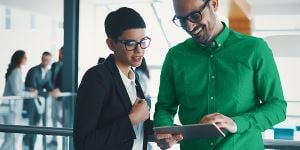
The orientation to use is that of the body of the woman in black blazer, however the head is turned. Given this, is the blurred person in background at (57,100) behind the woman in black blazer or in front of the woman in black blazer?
behind

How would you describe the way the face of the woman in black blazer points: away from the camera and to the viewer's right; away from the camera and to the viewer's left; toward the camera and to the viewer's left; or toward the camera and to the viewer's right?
toward the camera and to the viewer's right

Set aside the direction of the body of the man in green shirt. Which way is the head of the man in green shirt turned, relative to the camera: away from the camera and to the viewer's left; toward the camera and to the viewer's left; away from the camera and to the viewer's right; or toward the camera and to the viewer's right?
toward the camera and to the viewer's left

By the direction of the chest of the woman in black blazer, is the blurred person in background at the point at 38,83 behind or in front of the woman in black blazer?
behind

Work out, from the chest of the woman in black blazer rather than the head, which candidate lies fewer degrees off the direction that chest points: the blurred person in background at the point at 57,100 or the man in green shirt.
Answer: the man in green shirt

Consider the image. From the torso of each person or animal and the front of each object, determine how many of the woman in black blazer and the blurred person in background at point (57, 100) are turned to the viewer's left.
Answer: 1

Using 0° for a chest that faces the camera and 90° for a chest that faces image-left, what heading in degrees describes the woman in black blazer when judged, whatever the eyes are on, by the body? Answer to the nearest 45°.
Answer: approximately 315°

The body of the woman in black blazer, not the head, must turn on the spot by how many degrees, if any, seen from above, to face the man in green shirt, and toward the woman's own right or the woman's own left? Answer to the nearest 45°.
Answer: approximately 45° to the woman's own left

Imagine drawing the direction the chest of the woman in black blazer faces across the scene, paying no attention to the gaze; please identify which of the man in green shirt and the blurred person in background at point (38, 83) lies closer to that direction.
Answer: the man in green shirt

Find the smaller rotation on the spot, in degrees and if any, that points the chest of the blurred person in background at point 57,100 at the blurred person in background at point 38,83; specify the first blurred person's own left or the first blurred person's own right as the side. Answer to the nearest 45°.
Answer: approximately 45° to the first blurred person's own right

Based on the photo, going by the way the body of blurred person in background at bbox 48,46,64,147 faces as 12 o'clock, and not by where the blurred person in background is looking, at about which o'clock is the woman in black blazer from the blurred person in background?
The woman in black blazer is roughly at 9 o'clock from the blurred person in background.

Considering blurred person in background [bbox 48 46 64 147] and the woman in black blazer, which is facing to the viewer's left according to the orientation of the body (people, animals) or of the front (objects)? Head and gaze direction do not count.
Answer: the blurred person in background

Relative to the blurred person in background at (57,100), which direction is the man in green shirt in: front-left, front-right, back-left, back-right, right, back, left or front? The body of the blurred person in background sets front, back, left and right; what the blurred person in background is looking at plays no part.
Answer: left

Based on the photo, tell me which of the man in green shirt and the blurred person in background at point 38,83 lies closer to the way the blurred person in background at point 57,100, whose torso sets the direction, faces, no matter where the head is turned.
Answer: the blurred person in background

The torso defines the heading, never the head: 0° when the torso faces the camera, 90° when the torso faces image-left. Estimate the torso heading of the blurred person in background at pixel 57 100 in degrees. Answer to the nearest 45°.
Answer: approximately 90°
